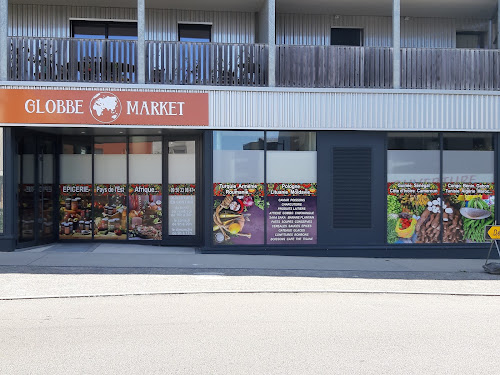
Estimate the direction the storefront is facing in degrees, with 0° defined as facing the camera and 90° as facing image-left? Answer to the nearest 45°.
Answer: approximately 0°

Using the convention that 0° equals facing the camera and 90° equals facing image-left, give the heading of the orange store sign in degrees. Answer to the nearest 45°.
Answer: approximately 0°
